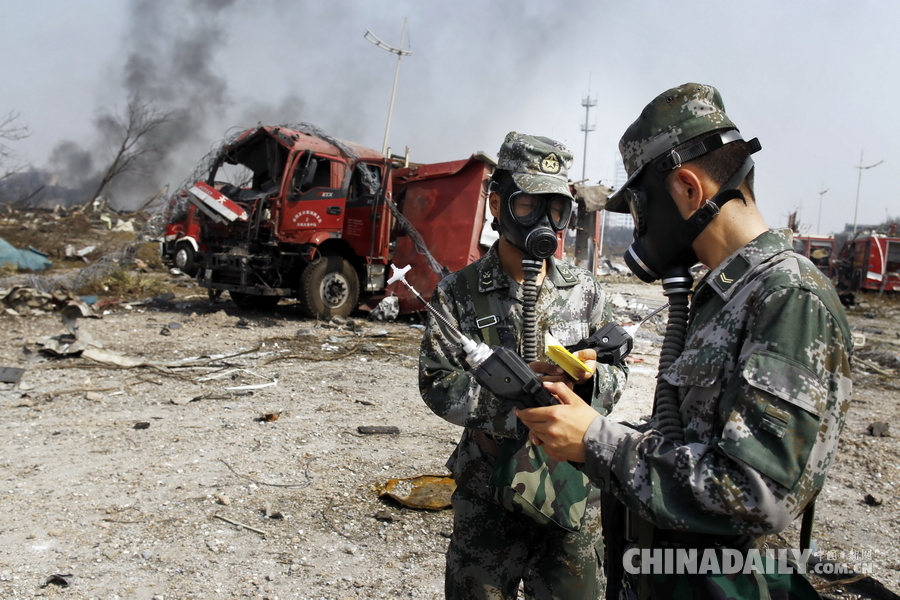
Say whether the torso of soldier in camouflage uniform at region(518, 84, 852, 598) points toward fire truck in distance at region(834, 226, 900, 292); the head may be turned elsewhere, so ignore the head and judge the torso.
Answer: no

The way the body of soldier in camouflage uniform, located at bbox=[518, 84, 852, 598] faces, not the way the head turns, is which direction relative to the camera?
to the viewer's left

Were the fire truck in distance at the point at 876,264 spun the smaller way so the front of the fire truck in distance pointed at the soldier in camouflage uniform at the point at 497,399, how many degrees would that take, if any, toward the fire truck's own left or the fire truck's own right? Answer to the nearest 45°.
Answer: approximately 45° to the fire truck's own left

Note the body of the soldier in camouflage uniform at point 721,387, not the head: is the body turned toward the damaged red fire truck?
no

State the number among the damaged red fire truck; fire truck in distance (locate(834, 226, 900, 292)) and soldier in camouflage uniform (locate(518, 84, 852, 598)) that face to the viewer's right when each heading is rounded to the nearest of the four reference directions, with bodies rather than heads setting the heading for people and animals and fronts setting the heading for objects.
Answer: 0

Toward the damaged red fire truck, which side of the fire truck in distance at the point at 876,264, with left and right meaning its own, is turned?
front

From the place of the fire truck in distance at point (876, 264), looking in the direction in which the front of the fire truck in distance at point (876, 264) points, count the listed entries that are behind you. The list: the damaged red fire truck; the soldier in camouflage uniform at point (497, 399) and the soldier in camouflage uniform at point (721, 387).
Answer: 0

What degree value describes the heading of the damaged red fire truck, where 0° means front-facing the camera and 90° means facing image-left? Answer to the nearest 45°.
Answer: approximately 45°

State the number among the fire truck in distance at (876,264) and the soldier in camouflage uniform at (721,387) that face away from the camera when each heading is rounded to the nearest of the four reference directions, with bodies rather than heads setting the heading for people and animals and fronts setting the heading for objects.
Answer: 0

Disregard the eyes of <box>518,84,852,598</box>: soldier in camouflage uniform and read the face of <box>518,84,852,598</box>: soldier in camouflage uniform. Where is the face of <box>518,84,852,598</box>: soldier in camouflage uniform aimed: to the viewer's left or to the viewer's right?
to the viewer's left

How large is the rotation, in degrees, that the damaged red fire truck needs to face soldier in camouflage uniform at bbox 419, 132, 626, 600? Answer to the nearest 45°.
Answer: approximately 45° to its left

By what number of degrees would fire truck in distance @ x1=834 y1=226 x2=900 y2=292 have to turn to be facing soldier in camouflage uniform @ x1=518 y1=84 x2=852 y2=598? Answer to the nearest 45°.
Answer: approximately 45° to its left

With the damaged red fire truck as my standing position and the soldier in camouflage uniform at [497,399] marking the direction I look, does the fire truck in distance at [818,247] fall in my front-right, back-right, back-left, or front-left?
back-left

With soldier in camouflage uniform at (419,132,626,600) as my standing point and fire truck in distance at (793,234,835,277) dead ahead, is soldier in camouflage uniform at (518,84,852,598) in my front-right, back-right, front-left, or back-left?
back-right
